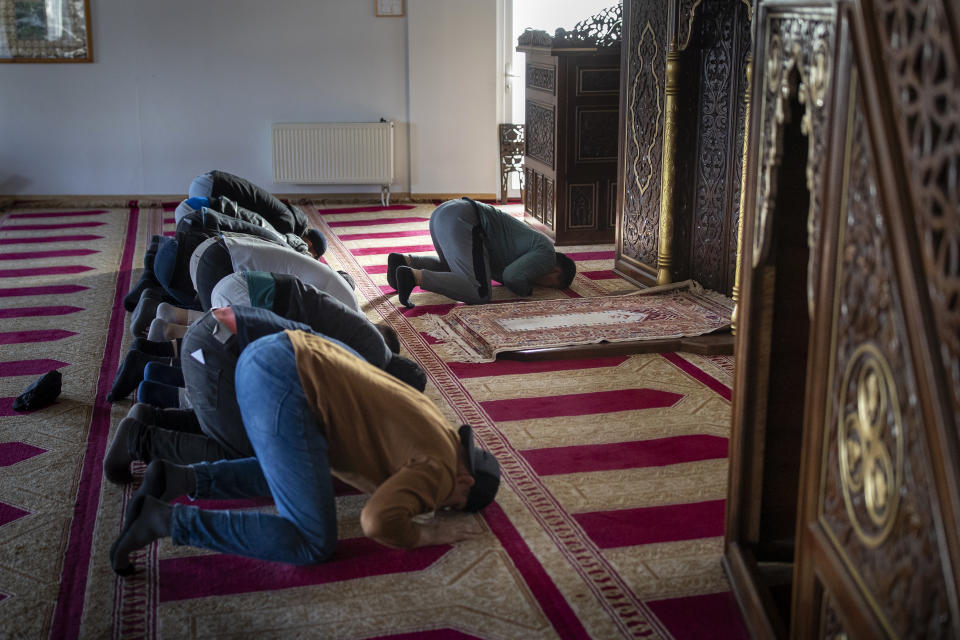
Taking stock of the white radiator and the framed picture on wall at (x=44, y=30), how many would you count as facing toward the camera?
2

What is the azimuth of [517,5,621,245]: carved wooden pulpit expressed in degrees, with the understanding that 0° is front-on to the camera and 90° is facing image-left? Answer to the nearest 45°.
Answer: approximately 45°

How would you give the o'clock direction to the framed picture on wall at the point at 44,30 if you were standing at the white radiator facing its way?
The framed picture on wall is roughly at 3 o'clock from the white radiator.

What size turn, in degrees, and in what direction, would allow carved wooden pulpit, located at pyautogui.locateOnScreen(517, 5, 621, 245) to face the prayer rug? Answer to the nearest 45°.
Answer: approximately 45° to its left

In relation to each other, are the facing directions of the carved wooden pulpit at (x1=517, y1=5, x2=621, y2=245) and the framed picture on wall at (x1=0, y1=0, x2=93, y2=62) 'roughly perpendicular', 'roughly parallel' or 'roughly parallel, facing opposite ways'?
roughly perpendicular

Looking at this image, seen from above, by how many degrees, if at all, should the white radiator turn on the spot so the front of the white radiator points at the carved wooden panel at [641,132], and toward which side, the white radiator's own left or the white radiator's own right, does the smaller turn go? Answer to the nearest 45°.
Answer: approximately 45° to the white radiator's own left

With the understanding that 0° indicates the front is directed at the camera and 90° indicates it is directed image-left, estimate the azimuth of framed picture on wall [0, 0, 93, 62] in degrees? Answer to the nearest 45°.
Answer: approximately 0°

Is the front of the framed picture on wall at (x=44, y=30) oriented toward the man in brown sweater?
yes

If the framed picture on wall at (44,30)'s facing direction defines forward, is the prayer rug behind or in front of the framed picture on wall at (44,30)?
in front

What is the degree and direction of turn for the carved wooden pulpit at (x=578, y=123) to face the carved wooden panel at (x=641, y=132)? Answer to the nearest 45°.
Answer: approximately 45° to its left
